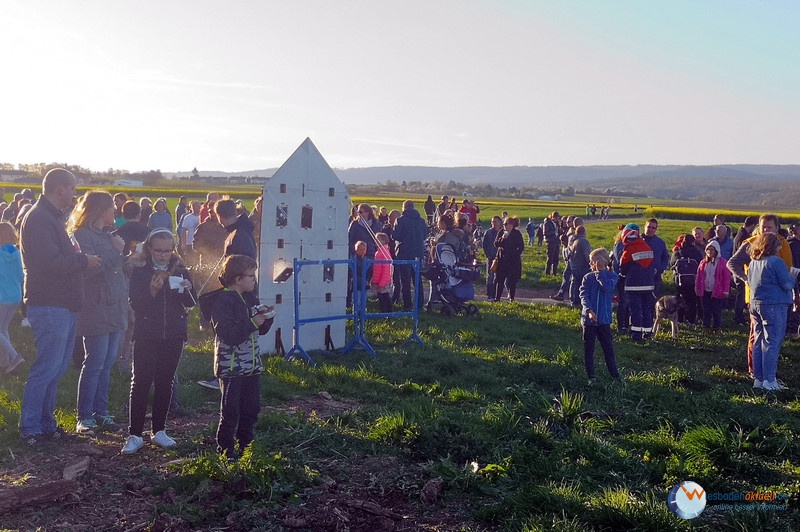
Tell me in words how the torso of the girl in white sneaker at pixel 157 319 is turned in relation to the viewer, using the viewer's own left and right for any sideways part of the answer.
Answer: facing the viewer

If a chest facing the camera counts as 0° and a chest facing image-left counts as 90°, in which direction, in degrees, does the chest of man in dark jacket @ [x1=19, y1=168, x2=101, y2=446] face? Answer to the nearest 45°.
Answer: approximately 270°

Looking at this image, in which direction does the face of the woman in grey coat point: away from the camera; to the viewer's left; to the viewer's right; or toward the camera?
to the viewer's right

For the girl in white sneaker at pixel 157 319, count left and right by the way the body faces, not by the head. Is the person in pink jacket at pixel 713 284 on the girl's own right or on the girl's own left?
on the girl's own left

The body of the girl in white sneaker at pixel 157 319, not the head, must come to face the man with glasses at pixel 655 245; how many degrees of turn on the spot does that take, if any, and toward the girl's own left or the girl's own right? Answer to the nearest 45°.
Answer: approximately 135° to the girl's own left

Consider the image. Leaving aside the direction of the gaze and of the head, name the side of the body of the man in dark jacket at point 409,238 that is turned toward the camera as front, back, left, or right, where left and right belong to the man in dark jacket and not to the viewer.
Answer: back

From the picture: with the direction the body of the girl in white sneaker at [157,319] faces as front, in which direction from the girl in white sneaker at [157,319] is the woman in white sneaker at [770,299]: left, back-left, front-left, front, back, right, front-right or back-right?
left

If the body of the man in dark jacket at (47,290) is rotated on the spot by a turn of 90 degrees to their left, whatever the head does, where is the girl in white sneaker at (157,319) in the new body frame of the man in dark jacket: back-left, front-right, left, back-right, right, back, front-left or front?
back-right

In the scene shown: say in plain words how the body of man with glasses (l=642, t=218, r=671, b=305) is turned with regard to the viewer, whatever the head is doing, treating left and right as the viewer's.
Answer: facing the viewer and to the left of the viewer

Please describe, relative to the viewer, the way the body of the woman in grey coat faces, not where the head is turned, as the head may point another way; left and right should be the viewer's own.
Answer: facing the viewer and to the right of the viewer

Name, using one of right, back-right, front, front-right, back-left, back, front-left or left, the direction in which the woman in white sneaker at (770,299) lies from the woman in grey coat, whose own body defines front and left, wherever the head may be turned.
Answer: front-left

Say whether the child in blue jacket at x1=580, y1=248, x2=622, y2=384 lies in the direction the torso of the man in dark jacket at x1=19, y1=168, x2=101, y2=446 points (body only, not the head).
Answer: yes
